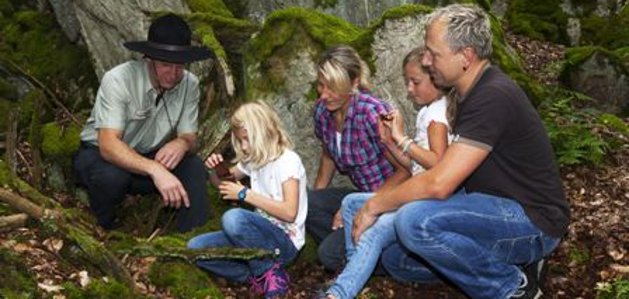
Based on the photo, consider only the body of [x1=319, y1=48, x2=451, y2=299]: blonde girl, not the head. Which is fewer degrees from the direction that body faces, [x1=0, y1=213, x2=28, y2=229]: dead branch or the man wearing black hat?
the dead branch

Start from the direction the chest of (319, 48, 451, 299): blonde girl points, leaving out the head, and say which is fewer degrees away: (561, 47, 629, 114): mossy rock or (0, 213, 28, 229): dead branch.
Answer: the dead branch

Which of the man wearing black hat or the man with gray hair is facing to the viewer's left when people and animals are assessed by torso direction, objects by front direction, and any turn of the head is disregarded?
the man with gray hair

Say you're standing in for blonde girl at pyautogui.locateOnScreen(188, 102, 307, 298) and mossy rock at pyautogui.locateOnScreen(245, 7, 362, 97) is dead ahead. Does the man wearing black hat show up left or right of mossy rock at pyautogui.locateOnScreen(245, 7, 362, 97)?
left

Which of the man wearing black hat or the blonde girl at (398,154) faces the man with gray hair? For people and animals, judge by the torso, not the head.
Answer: the man wearing black hat

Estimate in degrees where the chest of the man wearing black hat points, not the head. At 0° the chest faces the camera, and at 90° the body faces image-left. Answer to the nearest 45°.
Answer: approximately 315°

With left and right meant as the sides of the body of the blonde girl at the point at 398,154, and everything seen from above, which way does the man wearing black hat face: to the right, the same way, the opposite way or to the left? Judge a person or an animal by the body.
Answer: to the left

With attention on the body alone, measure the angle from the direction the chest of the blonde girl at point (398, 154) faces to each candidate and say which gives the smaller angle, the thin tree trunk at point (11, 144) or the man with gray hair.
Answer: the thin tree trunk

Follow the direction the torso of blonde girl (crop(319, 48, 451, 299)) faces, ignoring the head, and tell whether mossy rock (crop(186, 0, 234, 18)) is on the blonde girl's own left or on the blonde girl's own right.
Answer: on the blonde girl's own right

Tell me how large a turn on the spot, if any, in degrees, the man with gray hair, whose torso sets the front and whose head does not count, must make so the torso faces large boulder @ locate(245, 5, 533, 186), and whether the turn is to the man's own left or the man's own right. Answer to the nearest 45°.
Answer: approximately 45° to the man's own right

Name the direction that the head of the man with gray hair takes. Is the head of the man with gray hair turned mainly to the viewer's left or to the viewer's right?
to the viewer's left

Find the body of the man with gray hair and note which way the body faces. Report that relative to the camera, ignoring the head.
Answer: to the viewer's left

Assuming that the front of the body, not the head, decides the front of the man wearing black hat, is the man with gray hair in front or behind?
in front

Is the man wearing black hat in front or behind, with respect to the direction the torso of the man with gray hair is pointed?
in front

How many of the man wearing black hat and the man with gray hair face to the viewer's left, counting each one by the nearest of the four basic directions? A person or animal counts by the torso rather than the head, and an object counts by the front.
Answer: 1

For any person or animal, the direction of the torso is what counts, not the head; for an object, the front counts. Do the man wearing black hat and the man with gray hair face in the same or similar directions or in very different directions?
very different directions

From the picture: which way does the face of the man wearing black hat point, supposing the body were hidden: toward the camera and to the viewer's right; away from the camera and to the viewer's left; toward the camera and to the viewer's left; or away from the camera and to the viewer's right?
toward the camera and to the viewer's right
